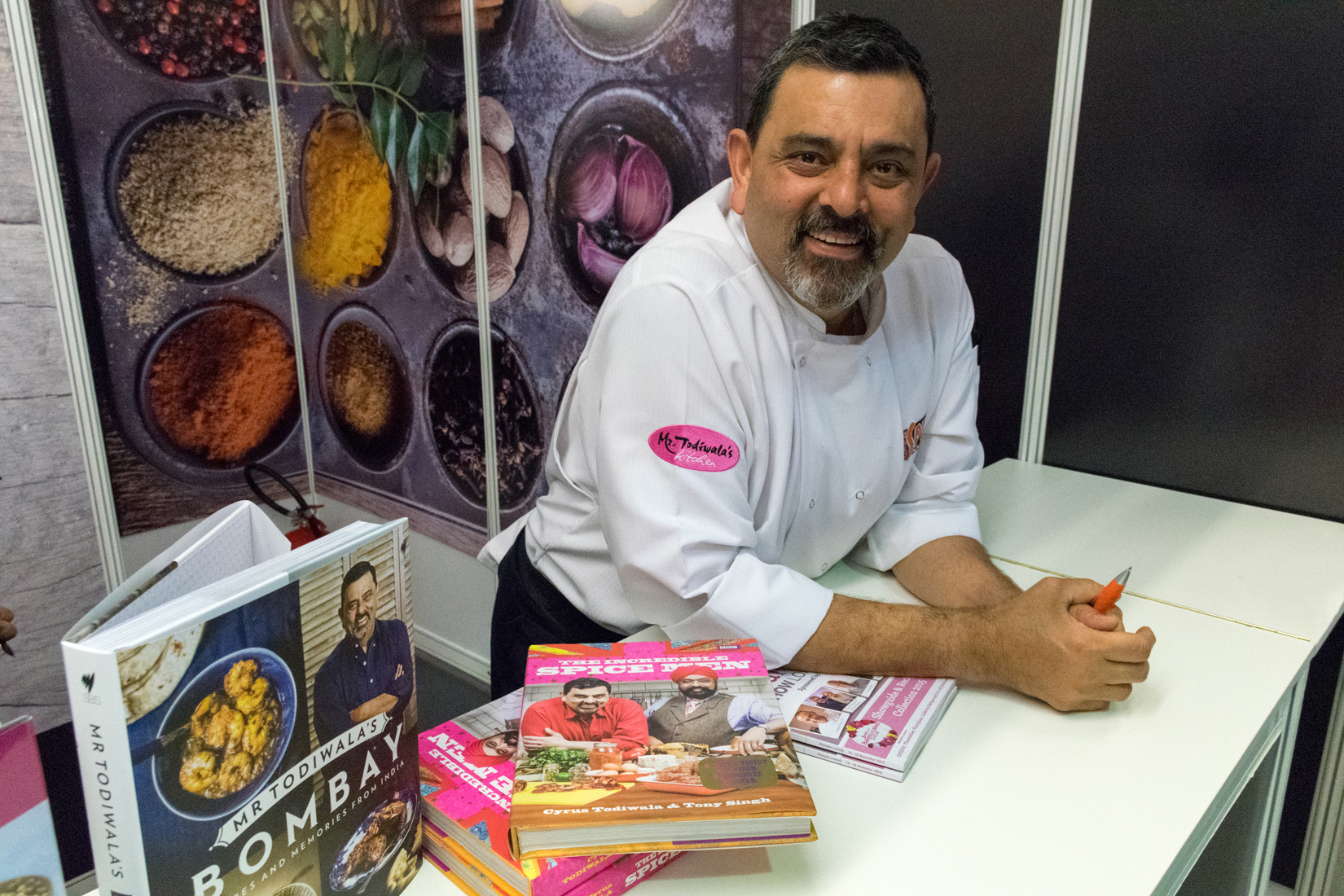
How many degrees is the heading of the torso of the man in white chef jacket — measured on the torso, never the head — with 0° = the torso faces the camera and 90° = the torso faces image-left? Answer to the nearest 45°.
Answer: approximately 315°

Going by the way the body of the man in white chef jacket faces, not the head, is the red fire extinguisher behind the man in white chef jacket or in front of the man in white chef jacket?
behind

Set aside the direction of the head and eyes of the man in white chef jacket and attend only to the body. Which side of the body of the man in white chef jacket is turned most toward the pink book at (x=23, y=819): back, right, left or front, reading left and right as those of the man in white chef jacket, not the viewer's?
right
